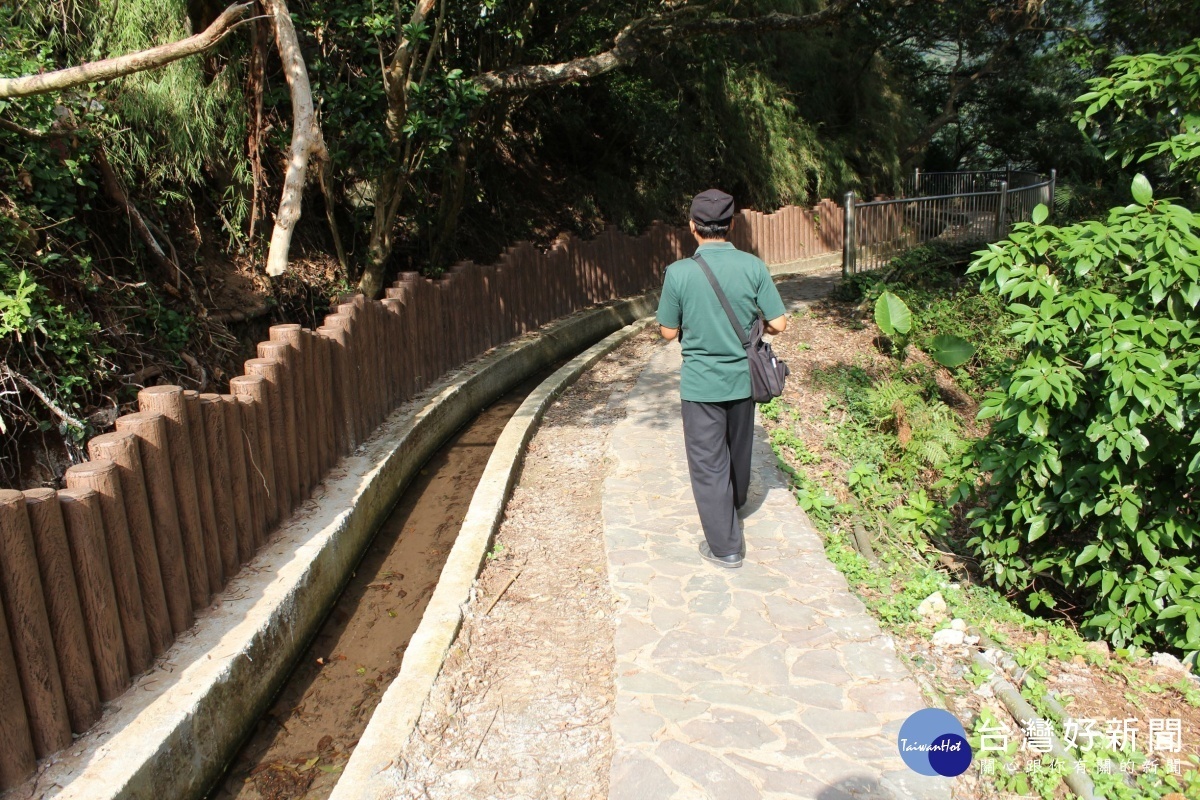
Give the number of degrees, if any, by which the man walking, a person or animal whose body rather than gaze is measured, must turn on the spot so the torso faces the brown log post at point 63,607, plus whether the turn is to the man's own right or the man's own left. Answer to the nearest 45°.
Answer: approximately 135° to the man's own left

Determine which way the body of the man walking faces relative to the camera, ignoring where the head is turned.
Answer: away from the camera

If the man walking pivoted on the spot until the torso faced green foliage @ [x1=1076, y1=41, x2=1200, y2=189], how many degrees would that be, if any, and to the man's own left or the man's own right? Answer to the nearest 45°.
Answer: approximately 90° to the man's own right

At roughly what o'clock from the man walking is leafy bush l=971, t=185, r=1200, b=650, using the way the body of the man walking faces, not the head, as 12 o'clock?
The leafy bush is roughly at 3 o'clock from the man walking.

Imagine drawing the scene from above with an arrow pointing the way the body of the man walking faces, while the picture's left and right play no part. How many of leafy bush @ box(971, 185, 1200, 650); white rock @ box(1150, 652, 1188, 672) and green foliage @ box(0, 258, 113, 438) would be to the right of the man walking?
2

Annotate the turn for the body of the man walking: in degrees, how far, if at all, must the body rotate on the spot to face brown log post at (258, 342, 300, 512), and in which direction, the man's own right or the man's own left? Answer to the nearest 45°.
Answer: approximately 90° to the man's own left

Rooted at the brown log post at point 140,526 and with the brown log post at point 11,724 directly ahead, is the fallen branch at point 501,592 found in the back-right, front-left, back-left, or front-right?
back-left

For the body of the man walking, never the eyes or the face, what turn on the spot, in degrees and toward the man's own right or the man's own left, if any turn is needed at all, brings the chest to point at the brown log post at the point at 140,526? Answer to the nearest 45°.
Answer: approximately 135° to the man's own left

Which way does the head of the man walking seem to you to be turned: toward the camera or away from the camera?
away from the camera

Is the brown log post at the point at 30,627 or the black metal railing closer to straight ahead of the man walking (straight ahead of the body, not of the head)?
the black metal railing

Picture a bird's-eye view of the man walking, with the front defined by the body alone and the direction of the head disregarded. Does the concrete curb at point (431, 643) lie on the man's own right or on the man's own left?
on the man's own left

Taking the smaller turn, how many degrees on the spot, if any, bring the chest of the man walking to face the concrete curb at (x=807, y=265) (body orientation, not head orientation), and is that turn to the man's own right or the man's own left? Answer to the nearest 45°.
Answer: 0° — they already face it

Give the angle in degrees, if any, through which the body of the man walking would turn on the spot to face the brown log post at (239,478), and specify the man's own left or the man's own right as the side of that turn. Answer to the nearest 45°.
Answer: approximately 90° to the man's own left

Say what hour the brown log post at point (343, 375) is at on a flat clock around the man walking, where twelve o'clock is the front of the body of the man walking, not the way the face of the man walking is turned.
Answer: The brown log post is roughly at 10 o'clock from the man walking.

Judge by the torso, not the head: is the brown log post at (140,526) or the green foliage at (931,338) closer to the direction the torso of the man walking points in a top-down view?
the green foliage

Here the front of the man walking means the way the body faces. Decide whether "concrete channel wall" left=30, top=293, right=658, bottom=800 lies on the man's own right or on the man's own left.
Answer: on the man's own left
